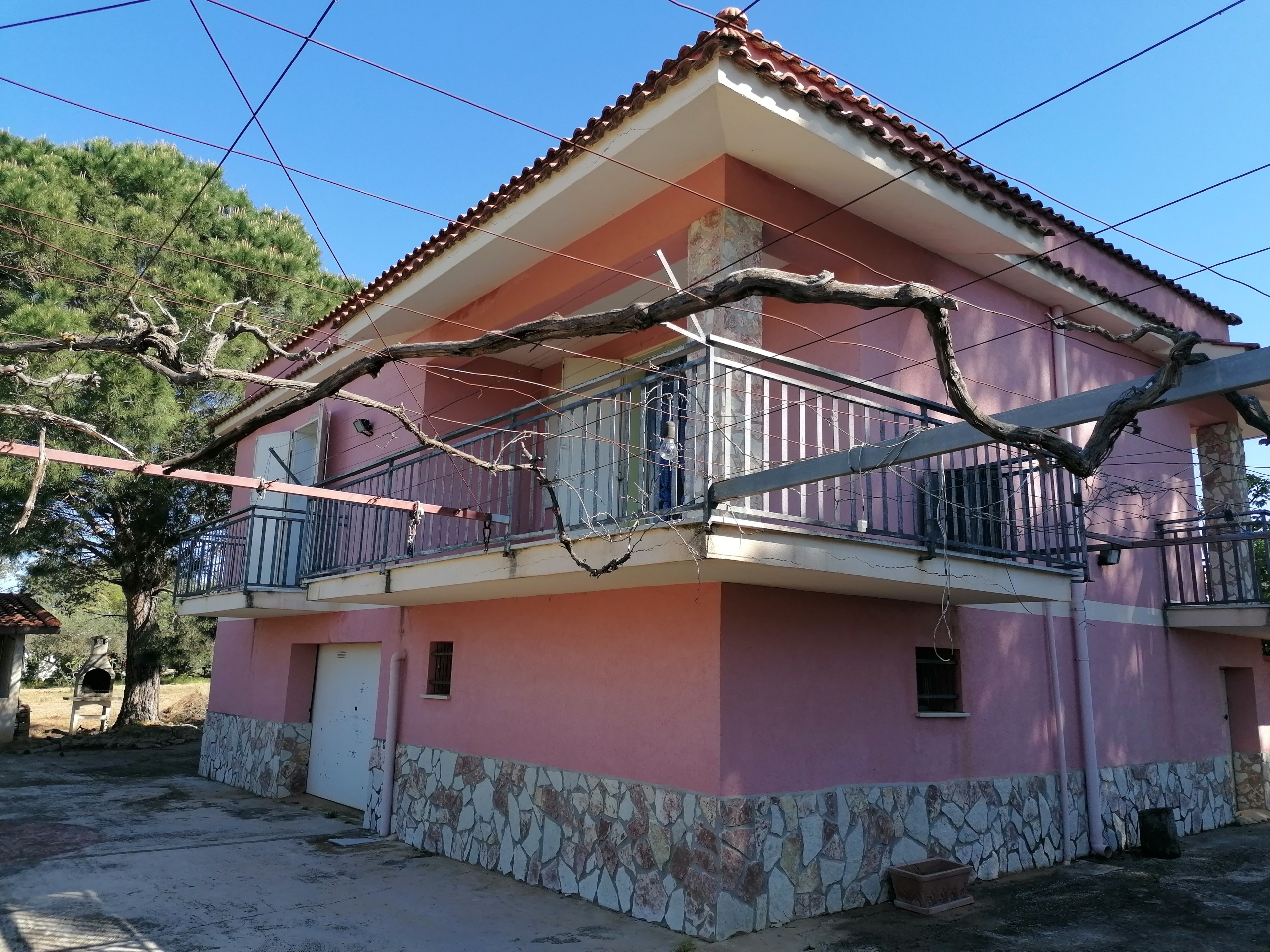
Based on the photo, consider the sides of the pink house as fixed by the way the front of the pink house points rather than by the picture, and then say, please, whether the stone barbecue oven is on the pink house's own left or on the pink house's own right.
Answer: on the pink house's own right

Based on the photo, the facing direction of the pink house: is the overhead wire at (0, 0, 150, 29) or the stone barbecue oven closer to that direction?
the overhead wire
